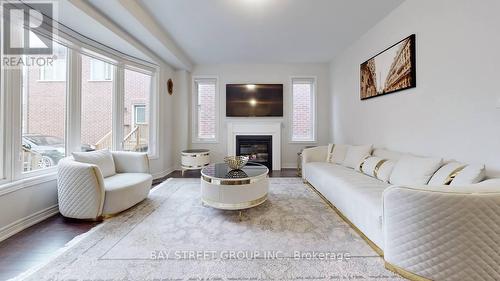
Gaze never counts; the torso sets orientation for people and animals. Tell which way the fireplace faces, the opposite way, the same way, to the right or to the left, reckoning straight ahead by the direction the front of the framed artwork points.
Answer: to the left

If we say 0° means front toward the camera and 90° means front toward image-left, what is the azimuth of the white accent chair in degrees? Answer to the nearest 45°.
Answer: approximately 315°

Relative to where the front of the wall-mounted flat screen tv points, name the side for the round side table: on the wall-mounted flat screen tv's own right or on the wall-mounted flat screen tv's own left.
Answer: on the wall-mounted flat screen tv's own right

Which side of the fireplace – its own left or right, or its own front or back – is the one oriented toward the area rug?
front

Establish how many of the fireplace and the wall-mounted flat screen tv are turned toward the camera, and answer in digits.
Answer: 2

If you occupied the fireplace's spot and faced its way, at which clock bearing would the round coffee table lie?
The round coffee table is roughly at 12 o'clock from the fireplace.

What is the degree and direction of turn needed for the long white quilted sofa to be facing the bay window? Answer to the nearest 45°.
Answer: approximately 45° to its right

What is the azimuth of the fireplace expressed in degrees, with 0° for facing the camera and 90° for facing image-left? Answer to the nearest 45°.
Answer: approximately 0°

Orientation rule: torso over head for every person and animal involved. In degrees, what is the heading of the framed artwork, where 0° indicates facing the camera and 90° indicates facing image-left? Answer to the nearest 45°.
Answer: approximately 45°
